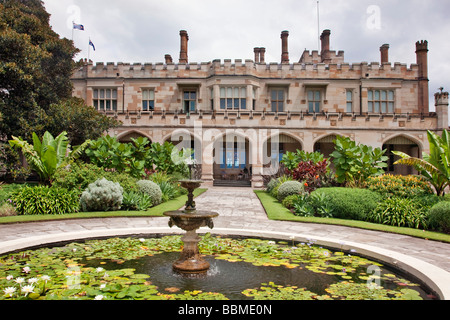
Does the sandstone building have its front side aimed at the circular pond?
yes

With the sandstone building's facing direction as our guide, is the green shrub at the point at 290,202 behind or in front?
in front

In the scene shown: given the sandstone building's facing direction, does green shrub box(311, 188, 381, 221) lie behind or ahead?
ahead

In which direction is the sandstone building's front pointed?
toward the camera

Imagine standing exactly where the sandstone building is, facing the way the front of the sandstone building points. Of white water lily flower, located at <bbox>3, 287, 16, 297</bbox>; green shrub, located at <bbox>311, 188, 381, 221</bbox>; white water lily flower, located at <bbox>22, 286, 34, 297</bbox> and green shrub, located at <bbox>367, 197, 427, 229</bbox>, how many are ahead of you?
4

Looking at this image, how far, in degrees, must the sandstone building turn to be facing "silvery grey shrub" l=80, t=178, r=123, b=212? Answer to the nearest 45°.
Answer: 0° — it already faces it

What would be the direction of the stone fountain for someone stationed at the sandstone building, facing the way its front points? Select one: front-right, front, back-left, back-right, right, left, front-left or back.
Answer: front

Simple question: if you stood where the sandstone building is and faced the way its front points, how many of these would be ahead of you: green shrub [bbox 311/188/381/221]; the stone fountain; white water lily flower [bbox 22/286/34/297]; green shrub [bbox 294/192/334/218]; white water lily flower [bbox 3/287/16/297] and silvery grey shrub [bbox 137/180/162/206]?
6

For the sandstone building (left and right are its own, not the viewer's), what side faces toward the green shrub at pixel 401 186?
front

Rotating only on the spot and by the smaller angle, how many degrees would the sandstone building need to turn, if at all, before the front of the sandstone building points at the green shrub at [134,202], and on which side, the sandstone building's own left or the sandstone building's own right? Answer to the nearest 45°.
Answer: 0° — it already faces it

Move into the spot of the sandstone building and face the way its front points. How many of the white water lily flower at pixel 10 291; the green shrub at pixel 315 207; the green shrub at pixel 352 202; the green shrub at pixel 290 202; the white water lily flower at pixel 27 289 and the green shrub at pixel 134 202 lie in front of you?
6

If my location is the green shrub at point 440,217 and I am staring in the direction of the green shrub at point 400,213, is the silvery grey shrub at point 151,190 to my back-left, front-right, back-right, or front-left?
front-left

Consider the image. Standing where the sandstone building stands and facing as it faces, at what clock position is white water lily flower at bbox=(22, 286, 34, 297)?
The white water lily flower is roughly at 12 o'clock from the sandstone building.

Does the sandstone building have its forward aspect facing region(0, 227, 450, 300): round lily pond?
yes

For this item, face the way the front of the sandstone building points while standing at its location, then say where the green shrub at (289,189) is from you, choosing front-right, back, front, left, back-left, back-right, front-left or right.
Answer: front

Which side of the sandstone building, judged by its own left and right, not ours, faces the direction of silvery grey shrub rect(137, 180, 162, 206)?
front

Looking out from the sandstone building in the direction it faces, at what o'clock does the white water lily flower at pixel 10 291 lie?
The white water lily flower is roughly at 12 o'clock from the sandstone building.
